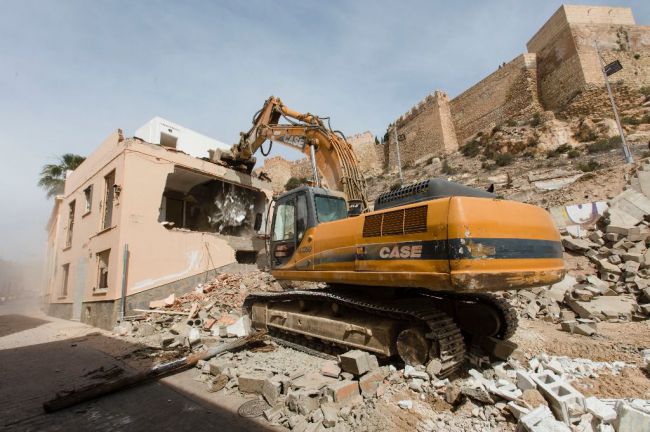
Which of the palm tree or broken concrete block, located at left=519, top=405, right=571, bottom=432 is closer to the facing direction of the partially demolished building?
the broken concrete block

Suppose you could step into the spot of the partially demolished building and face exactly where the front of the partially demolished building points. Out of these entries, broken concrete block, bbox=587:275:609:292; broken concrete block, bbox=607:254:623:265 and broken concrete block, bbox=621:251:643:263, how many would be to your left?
3

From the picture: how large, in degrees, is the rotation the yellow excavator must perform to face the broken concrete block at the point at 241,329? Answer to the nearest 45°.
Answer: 0° — it already faces it

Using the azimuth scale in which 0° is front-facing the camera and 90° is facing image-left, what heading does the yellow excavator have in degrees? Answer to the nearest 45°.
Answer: approximately 135°

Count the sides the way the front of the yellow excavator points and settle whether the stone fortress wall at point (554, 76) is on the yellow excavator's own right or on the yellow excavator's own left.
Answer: on the yellow excavator's own right

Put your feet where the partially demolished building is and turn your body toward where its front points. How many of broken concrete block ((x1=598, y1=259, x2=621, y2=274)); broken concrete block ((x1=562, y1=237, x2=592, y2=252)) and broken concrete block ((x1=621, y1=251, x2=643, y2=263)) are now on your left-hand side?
3

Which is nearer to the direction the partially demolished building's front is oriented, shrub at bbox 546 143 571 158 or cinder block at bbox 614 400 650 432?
the cinder block

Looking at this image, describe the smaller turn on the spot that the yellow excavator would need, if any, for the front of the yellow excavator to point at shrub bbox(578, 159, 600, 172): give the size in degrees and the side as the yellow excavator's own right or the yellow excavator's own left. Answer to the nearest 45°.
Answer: approximately 90° to the yellow excavator's own right

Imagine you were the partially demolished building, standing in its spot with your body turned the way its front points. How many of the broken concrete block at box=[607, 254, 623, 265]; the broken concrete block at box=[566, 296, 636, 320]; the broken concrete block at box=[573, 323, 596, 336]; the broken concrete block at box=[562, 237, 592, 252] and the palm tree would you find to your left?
4

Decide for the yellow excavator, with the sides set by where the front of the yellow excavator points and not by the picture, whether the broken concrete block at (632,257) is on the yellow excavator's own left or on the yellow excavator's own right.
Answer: on the yellow excavator's own right
